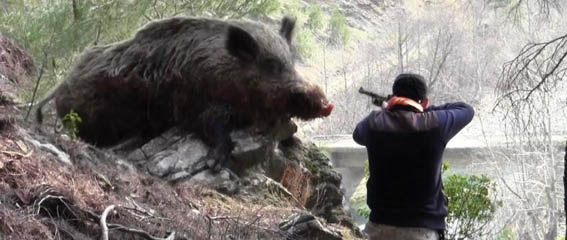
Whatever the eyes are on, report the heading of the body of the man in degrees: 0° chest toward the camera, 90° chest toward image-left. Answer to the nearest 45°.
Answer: approximately 180°

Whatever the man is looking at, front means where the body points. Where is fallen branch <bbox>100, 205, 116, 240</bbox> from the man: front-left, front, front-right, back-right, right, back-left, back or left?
back-left

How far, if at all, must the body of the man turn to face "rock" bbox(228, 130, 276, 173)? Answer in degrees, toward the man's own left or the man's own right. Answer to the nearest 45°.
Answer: approximately 45° to the man's own left

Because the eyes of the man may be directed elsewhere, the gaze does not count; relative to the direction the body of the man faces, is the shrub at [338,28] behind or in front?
in front

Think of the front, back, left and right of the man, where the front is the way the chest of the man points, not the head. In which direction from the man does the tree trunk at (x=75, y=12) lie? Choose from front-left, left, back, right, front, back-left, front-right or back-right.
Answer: front-left

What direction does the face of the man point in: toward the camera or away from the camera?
away from the camera

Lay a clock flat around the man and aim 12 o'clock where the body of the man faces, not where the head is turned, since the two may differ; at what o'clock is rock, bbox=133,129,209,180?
The rock is roughly at 10 o'clock from the man.

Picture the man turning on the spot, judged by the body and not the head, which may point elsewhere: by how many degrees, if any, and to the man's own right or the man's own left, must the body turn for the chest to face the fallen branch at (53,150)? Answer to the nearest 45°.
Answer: approximately 90° to the man's own left

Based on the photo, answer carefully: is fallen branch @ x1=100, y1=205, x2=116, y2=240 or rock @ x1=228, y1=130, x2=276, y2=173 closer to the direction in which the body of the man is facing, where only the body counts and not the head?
the rock
